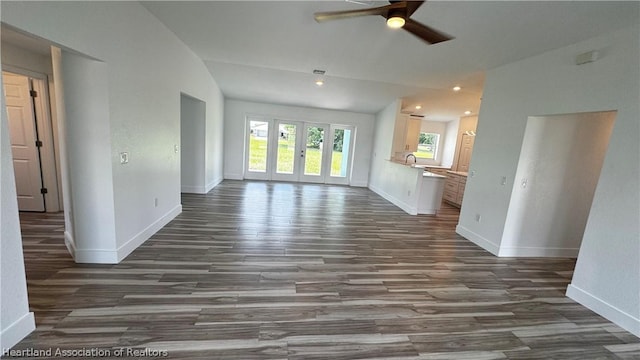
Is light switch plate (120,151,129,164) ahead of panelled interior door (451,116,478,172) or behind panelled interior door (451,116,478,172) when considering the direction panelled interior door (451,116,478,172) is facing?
ahead

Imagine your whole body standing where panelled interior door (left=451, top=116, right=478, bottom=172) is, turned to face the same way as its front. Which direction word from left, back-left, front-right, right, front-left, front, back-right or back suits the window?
right

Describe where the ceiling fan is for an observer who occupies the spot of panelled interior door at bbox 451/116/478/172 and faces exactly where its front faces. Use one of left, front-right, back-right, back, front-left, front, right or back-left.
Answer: front-left

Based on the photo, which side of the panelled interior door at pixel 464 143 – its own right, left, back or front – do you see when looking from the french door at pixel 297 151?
front

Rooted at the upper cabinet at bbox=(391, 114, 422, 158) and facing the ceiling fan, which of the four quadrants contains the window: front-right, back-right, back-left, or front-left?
back-left

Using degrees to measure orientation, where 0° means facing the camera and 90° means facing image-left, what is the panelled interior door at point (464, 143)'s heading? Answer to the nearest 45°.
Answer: approximately 45°

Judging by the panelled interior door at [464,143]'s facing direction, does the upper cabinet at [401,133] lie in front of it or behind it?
in front
